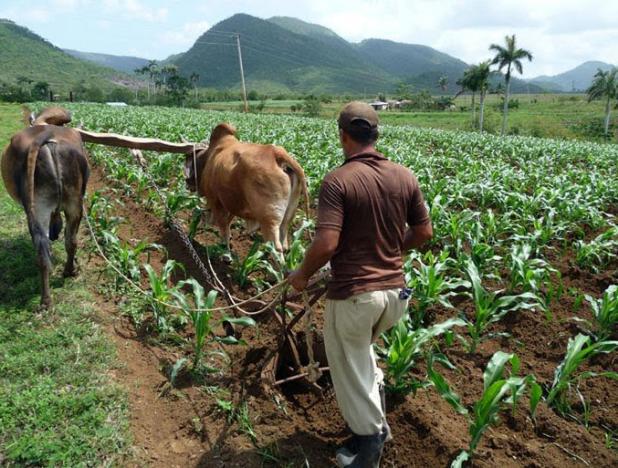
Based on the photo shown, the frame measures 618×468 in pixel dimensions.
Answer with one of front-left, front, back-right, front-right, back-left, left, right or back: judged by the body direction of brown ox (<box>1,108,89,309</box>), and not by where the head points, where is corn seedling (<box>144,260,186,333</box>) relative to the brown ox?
back-right

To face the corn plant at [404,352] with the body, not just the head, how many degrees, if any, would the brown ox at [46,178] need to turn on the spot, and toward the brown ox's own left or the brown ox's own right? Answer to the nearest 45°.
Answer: approximately 135° to the brown ox's own right

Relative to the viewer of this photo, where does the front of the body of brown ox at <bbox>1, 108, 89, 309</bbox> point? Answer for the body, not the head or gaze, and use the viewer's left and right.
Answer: facing away from the viewer

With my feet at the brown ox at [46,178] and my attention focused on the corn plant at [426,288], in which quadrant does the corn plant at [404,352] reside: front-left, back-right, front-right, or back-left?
front-right

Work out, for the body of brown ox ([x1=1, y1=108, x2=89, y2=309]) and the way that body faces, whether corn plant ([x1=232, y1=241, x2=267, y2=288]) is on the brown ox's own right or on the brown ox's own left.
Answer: on the brown ox's own right

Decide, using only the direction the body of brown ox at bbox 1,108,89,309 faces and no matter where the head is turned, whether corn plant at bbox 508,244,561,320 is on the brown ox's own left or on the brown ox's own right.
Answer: on the brown ox's own right

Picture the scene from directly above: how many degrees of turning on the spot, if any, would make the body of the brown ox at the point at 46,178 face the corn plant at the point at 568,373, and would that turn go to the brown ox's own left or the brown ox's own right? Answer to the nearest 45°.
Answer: approximately 135° to the brown ox's own right

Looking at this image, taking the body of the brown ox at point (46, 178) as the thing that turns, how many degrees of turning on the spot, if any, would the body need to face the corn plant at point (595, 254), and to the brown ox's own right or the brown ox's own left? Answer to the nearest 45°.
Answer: approximately 90° to the brown ox's own right

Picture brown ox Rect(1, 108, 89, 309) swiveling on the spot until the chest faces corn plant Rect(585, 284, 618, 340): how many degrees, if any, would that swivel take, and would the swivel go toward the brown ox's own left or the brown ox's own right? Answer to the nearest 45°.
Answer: approximately 135° to the brown ox's own right
